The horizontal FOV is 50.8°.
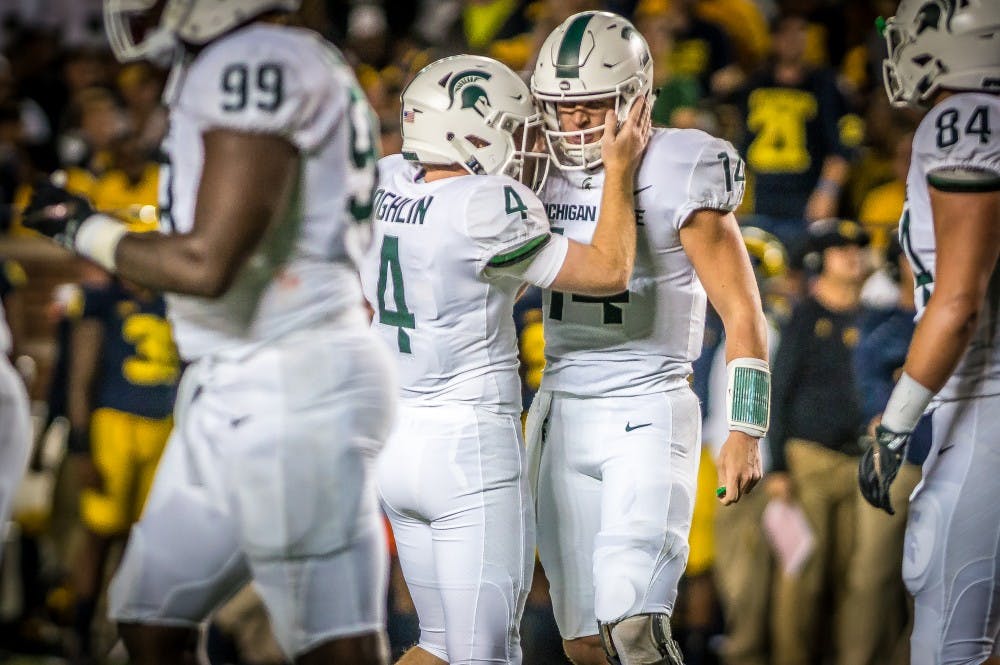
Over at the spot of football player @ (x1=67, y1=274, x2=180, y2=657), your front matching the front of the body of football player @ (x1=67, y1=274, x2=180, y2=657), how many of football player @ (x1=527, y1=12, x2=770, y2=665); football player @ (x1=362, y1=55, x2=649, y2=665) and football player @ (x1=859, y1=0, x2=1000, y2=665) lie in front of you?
3

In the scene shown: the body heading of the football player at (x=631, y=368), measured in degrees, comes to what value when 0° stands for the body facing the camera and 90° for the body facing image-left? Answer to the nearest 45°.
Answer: approximately 45°

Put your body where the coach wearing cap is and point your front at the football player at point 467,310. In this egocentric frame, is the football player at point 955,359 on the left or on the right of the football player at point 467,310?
left

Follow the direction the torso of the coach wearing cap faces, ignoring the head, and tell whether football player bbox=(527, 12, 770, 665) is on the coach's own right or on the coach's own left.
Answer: on the coach's own right

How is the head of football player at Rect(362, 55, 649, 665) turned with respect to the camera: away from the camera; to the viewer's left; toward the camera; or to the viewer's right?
to the viewer's right

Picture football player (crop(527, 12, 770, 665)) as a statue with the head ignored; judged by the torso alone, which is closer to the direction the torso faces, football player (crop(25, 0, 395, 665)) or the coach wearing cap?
the football player

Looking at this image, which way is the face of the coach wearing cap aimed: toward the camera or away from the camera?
toward the camera

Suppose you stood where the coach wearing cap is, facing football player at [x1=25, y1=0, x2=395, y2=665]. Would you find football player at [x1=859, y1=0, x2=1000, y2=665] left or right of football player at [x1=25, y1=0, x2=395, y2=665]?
left

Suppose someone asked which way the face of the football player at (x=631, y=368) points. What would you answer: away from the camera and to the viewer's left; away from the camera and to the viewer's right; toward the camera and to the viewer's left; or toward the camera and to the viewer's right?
toward the camera and to the viewer's left

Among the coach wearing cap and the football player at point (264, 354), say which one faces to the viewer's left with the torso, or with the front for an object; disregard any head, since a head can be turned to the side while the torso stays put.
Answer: the football player

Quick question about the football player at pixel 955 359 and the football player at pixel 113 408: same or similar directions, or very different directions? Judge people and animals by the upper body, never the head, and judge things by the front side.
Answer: very different directions

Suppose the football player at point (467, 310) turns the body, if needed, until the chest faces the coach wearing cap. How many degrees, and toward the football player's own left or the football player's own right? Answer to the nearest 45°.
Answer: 0° — they already face them

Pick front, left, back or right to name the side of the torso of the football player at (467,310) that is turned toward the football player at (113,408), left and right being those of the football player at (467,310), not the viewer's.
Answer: left

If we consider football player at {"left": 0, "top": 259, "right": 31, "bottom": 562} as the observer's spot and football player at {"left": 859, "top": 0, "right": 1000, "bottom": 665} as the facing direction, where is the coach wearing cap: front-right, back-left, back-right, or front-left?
front-left
